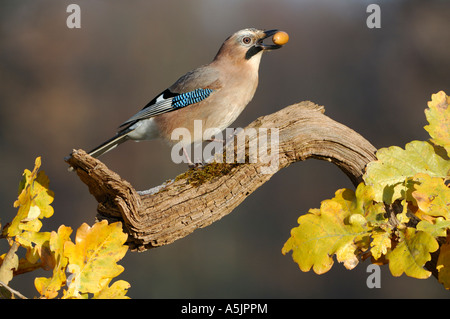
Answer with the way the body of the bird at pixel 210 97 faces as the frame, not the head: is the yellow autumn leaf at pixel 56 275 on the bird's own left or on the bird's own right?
on the bird's own right

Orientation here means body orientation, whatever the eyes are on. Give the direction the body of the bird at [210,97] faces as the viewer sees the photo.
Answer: to the viewer's right

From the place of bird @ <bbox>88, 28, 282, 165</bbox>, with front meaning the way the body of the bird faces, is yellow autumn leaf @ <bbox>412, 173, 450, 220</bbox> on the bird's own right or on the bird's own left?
on the bird's own right

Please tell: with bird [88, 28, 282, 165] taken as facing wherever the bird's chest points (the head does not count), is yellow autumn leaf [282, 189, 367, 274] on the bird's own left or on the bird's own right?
on the bird's own right

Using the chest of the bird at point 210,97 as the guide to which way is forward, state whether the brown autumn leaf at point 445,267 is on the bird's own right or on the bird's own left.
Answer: on the bird's own right

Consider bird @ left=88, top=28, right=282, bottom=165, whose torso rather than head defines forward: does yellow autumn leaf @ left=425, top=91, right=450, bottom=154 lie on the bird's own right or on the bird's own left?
on the bird's own right

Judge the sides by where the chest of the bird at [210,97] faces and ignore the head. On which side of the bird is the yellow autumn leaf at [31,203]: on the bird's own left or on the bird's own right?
on the bird's own right
